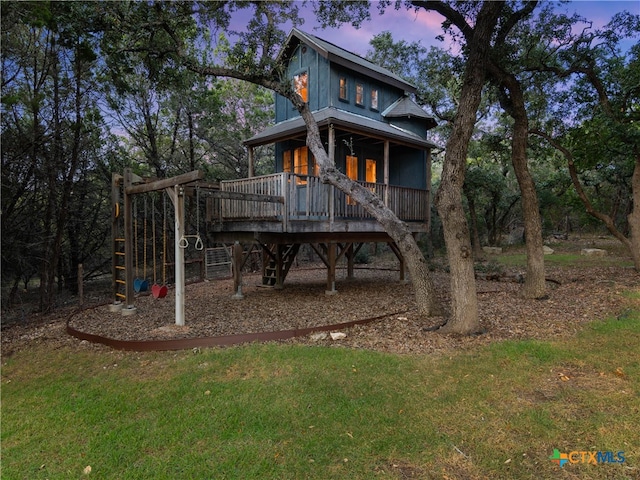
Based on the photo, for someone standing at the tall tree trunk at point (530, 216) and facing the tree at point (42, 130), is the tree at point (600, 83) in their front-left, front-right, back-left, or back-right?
back-right

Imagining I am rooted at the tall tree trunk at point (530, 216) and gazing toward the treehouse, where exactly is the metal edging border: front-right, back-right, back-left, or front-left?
front-left

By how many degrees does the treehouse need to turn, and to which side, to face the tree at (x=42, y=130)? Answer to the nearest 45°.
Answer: approximately 45° to its right

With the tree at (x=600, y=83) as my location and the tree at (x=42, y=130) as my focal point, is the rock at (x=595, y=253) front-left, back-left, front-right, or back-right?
back-right

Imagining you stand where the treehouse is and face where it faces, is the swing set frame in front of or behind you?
in front

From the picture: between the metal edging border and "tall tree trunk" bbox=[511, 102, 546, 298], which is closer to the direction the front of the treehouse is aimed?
the metal edging border

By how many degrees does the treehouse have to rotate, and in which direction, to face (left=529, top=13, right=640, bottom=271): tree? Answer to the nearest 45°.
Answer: approximately 135° to its left

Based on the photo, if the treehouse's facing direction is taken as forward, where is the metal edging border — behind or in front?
in front

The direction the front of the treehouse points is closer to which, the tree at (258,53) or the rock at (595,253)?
the tree

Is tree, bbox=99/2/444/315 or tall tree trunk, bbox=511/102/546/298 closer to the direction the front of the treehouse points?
the tree

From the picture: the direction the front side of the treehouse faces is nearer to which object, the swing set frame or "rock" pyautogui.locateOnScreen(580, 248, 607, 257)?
the swing set frame

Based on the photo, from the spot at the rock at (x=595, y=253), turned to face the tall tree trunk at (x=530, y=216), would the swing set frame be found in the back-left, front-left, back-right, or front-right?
front-right

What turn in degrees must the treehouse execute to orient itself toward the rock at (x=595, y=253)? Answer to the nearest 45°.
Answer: approximately 180°

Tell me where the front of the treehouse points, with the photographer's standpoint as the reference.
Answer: facing the viewer and to the left of the viewer

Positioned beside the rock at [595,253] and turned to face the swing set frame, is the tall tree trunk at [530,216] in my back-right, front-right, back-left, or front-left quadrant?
front-left

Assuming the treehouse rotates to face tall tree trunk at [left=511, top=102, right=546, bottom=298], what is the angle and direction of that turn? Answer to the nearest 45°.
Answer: approximately 90° to its left
